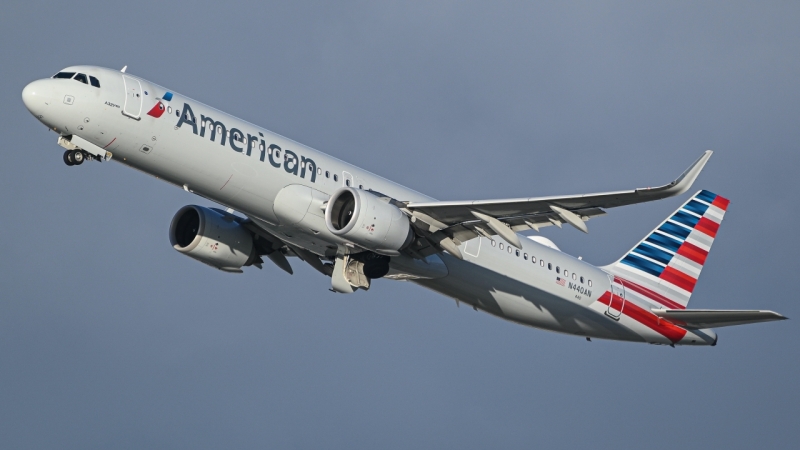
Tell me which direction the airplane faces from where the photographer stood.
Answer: facing the viewer and to the left of the viewer
